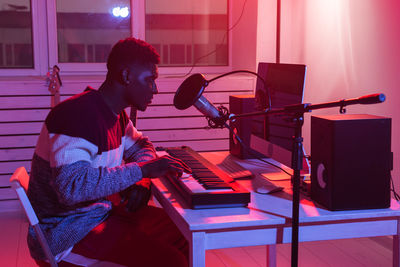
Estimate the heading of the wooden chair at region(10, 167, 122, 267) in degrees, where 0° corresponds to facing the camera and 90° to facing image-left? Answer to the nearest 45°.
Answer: approximately 270°

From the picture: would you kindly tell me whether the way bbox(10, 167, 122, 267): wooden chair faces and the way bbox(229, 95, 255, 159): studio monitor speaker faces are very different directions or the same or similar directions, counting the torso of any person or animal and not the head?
very different directions

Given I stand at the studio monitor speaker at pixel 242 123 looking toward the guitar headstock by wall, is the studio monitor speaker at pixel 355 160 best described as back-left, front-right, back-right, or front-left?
back-left

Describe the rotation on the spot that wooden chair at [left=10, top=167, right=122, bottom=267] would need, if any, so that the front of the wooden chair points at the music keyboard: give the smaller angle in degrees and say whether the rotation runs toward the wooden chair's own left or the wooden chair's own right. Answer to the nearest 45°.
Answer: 0° — it already faces it

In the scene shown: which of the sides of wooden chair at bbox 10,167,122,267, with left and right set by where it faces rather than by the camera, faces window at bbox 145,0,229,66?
left

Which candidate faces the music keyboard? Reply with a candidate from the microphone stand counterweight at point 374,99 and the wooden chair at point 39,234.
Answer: the wooden chair

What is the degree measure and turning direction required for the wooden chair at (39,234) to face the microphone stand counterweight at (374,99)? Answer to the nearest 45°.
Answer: approximately 45° to its right

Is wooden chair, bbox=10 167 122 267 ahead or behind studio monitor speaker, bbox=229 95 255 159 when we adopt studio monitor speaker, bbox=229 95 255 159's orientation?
ahead

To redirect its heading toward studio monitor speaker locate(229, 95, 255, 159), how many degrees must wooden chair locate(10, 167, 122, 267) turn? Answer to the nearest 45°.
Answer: approximately 45° to its left

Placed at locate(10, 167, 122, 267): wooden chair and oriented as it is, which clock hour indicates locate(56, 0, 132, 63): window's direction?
The window is roughly at 9 o'clock from the wooden chair.
